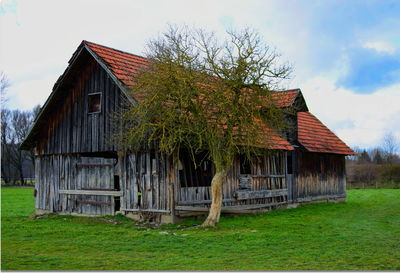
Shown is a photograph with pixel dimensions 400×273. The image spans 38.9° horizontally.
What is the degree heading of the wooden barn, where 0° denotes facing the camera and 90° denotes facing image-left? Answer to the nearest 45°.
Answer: approximately 45°
